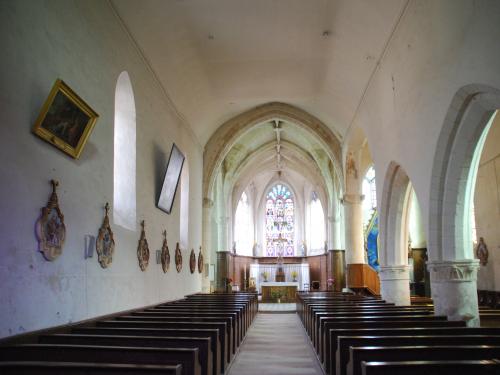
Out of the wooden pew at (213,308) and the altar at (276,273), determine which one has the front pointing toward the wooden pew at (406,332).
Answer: the altar

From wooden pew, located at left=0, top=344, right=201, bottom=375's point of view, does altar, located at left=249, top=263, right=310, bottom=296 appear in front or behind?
in front

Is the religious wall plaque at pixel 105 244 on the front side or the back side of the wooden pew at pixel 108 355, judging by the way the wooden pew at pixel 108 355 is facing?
on the front side

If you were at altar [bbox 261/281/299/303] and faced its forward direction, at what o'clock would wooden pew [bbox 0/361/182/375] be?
The wooden pew is roughly at 12 o'clock from the altar.

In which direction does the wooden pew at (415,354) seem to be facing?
away from the camera

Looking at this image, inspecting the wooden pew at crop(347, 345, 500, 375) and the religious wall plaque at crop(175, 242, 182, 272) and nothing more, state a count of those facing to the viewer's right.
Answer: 1

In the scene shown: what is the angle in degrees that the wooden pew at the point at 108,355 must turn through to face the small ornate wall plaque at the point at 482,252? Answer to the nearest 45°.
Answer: approximately 45° to its right

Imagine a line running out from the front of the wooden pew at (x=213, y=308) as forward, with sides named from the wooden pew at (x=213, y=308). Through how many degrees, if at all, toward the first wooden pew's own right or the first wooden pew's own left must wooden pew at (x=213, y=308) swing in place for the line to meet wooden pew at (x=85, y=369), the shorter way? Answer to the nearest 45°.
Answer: approximately 180°

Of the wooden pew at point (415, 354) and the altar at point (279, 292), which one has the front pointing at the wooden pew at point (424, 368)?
the altar

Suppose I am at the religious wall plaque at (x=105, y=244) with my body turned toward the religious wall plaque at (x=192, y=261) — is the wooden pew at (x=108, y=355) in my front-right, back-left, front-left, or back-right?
back-right

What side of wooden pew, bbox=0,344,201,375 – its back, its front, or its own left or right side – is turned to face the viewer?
back

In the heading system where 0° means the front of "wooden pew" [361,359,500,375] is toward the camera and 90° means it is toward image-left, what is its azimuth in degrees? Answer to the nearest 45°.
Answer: approximately 180°
